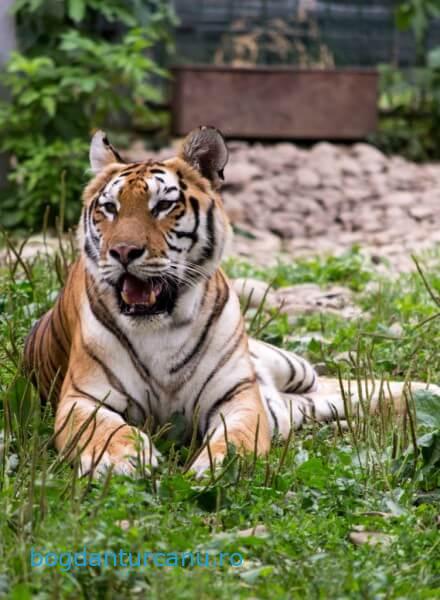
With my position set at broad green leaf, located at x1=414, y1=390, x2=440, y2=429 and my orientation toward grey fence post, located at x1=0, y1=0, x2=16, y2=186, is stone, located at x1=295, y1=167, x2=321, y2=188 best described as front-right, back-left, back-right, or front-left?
front-right

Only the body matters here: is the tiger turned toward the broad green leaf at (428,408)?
no

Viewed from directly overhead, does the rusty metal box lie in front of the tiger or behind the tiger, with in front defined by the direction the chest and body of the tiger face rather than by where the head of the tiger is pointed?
behind

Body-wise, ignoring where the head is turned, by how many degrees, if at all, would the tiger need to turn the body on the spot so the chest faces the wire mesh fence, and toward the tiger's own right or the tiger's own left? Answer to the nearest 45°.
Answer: approximately 180°

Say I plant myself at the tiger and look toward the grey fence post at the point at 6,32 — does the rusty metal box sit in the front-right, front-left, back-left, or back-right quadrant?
front-right

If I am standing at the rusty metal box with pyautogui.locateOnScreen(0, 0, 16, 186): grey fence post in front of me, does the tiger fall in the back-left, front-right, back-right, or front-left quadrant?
front-left

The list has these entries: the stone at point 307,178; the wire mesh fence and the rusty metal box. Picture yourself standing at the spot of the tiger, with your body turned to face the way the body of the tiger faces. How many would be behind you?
3

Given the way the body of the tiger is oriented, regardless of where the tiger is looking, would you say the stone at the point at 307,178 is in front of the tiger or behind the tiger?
behind

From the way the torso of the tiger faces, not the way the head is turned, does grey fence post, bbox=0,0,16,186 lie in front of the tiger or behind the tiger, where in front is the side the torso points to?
behind

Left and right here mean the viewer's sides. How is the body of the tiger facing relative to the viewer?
facing the viewer
